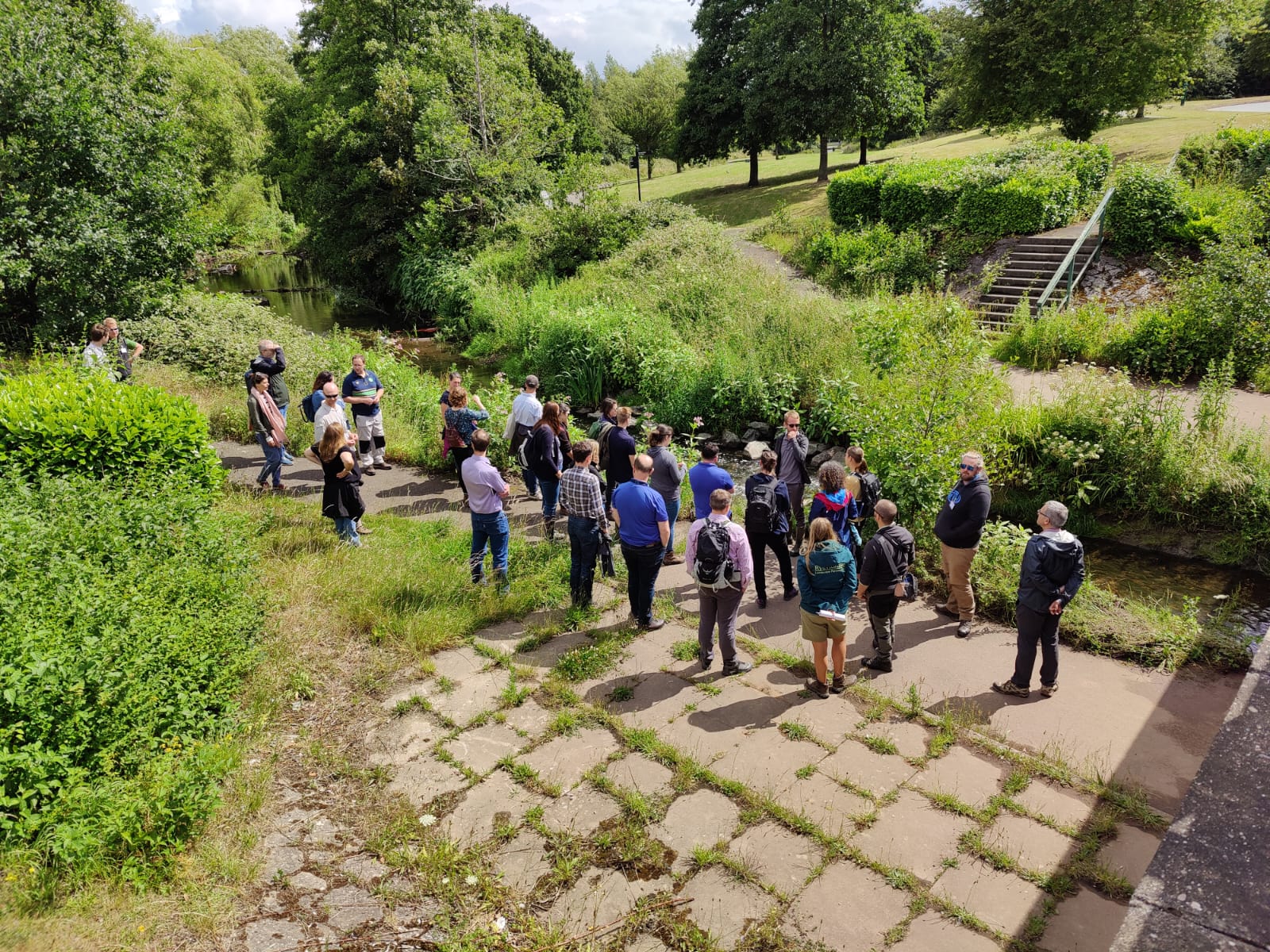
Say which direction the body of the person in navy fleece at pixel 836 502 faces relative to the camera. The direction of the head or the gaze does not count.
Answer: away from the camera

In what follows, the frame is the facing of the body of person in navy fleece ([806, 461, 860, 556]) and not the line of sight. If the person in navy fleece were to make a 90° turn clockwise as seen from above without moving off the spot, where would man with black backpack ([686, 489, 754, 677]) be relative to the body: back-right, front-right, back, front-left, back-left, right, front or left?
back-right

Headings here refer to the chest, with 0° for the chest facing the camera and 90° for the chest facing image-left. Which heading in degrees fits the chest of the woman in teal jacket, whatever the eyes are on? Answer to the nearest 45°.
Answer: approximately 180°

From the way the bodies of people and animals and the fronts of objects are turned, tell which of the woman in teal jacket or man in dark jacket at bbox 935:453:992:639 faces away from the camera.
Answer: the woman in teal jacket

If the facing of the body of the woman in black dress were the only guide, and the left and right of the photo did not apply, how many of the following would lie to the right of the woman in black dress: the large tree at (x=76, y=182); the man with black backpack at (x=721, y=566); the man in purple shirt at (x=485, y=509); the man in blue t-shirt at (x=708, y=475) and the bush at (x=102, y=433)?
3

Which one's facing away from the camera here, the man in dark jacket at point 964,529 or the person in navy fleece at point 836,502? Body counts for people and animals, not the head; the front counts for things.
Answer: the person in navy fleece

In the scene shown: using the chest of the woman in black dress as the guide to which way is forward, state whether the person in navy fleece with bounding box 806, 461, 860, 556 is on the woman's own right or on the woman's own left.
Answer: on the woman's own right

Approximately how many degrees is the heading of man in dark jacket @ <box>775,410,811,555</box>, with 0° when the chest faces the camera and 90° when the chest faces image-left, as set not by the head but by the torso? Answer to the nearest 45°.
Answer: approximately 0°

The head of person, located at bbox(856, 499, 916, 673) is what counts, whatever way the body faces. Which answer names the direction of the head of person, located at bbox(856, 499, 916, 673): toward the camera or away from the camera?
away from the camera

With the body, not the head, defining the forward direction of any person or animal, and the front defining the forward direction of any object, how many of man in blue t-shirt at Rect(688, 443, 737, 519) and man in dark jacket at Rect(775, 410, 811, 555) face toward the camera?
1
